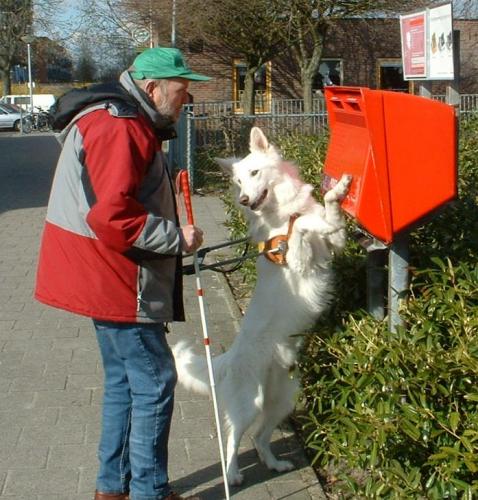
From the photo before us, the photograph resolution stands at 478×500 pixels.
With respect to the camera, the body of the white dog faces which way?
to the viewer's right

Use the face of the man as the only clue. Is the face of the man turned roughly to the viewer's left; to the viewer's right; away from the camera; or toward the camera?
to the viewer's right

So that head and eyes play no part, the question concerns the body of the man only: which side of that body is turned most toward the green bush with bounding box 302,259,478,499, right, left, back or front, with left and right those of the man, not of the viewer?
front

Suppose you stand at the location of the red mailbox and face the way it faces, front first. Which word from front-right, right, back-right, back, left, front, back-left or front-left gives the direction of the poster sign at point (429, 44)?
back-right

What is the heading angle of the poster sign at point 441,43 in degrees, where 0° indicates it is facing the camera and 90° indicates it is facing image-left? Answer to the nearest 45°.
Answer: approximately 45°

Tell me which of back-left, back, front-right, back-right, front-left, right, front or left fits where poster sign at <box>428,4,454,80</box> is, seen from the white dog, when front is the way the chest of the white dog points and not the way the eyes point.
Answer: front-left

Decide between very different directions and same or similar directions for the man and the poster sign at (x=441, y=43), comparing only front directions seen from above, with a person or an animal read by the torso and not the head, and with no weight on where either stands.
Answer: very different directions

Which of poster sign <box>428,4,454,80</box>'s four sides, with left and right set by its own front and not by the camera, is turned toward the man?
front

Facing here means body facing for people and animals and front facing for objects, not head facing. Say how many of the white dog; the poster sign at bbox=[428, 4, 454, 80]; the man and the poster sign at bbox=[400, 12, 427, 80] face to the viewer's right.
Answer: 2

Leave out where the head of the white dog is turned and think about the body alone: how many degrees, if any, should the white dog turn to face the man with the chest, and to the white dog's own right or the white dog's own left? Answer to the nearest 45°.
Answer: approximately 135° to the white dog's own right
